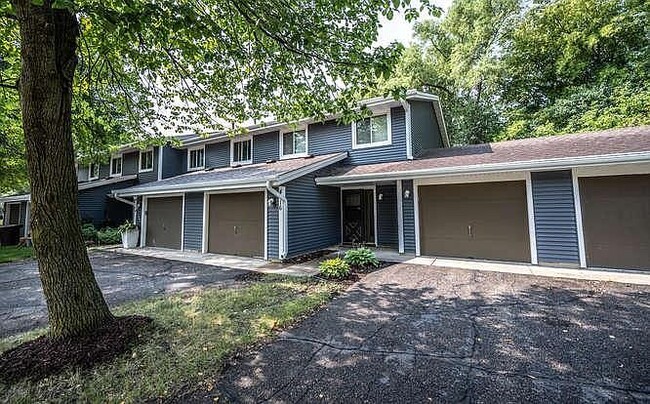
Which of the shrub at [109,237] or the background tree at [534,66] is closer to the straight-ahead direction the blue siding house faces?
the shrub

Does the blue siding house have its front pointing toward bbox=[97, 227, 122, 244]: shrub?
no

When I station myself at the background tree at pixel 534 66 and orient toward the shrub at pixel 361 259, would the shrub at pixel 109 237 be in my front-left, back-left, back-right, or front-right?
front-right

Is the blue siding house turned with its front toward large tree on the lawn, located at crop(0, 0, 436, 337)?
yes

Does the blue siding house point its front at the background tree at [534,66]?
no

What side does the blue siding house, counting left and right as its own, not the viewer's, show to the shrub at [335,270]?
front

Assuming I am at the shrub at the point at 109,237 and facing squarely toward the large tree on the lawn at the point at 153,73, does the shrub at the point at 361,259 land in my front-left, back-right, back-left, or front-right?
front-left

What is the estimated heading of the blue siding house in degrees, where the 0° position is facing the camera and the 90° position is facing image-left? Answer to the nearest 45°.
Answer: approximately 45°

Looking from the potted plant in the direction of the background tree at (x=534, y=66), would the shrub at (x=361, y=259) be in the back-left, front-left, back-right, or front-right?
front-right

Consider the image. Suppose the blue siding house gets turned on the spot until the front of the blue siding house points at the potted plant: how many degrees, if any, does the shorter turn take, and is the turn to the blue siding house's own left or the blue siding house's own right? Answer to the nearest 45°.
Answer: approximately 45° to the blue siding house's own right
